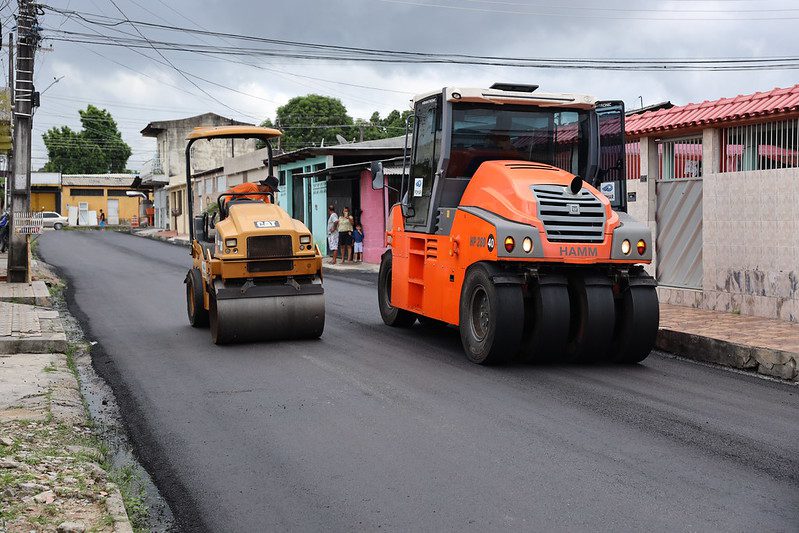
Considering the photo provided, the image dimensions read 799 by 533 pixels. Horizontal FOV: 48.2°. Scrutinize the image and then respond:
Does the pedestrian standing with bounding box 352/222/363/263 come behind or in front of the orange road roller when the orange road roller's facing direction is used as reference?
behind

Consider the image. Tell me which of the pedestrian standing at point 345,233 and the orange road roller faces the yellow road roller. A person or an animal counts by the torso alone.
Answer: the pedestrian standing

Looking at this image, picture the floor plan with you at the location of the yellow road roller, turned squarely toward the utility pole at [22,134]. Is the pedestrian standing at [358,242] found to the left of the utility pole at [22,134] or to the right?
right

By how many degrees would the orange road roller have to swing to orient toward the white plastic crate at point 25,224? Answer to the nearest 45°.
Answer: approximately 180°

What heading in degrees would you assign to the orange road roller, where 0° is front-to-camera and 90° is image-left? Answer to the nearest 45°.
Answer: approximately 315°

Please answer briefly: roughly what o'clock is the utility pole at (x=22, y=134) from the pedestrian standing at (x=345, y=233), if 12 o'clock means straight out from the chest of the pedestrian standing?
The utility pole is roughly at 1 o'clock from the pedestrian standing.

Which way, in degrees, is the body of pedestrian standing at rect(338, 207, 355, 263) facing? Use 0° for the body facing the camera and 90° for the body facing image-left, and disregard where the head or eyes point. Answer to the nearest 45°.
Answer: approximately 0°

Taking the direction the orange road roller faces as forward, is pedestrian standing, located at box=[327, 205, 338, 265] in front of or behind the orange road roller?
behind
